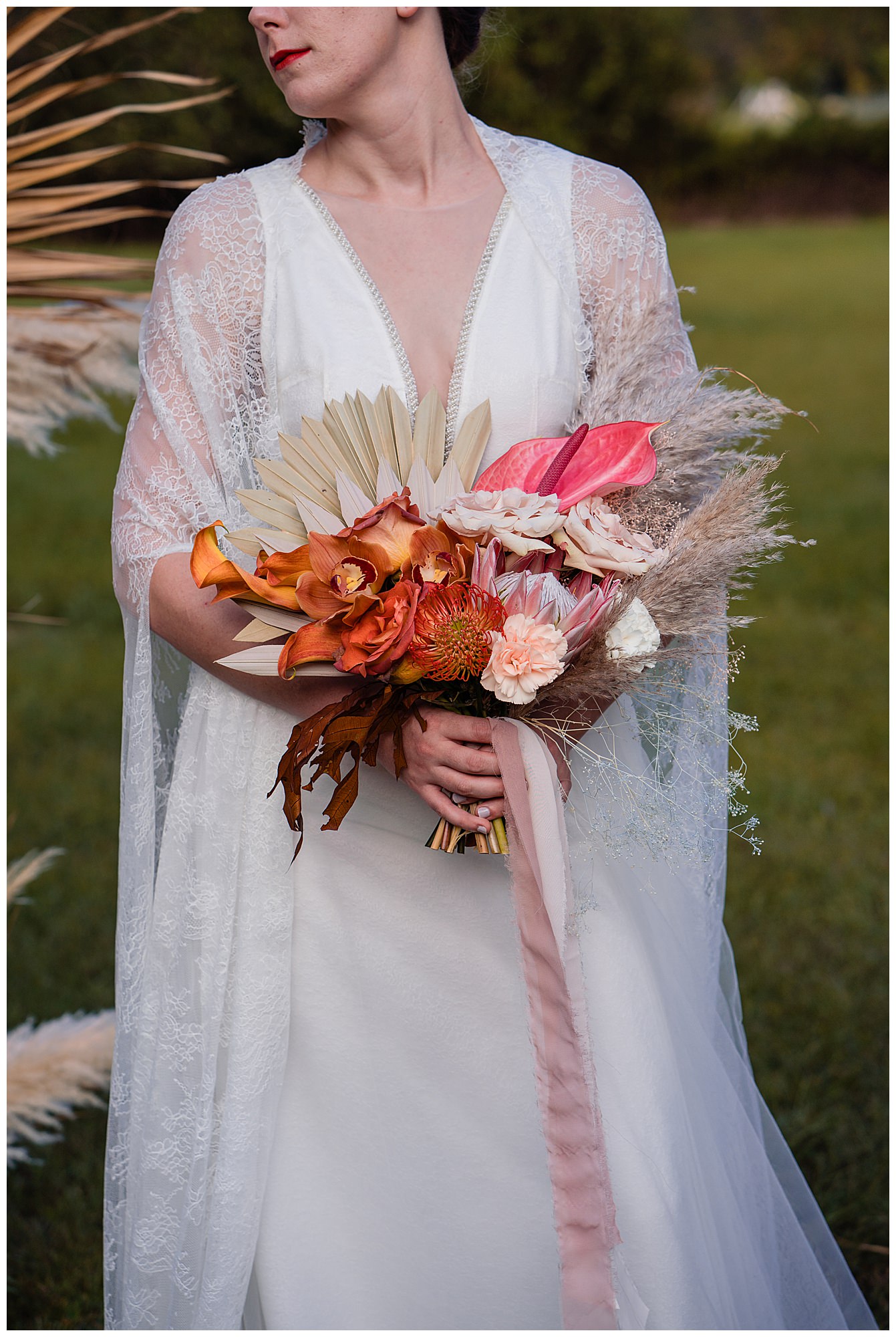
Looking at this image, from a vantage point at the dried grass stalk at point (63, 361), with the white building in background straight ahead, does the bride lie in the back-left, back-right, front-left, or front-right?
back-right

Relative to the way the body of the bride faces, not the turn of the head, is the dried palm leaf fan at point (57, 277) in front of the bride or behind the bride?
behind

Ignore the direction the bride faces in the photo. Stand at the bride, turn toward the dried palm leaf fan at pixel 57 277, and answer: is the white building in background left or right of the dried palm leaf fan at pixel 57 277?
right

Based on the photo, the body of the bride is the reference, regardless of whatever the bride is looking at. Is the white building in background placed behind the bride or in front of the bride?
behind

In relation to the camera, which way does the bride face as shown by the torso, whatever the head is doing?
toward the camera

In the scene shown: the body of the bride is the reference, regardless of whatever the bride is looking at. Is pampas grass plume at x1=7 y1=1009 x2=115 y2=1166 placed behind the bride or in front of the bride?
behind

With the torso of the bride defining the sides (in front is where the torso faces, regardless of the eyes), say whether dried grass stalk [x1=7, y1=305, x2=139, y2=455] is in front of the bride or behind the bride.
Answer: behind
